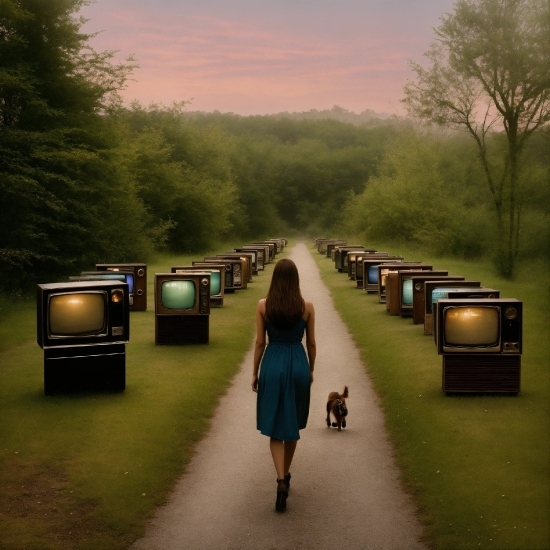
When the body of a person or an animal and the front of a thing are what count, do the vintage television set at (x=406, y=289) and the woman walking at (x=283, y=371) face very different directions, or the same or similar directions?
very different directions

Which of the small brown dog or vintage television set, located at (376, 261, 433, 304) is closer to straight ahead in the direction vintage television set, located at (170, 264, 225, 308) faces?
the small brown dog

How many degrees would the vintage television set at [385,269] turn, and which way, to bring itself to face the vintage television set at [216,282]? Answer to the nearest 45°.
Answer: approximately 90° to its right

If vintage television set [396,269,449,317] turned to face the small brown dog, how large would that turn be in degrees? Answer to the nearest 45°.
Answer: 0° — it already faces it

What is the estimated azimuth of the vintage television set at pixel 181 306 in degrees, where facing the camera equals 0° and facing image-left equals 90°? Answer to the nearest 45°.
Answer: approximately 0°

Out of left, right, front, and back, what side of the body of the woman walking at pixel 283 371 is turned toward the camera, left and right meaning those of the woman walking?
back

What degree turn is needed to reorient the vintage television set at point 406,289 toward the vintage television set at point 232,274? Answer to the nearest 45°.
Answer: approximately 135° to its right

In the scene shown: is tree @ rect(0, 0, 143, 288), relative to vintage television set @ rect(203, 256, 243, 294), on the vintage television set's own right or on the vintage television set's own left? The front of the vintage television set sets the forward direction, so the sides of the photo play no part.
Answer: on the vintage television set's own right

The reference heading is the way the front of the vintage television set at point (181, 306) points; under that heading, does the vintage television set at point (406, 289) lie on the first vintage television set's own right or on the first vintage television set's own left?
on the first vintage television set's own left
